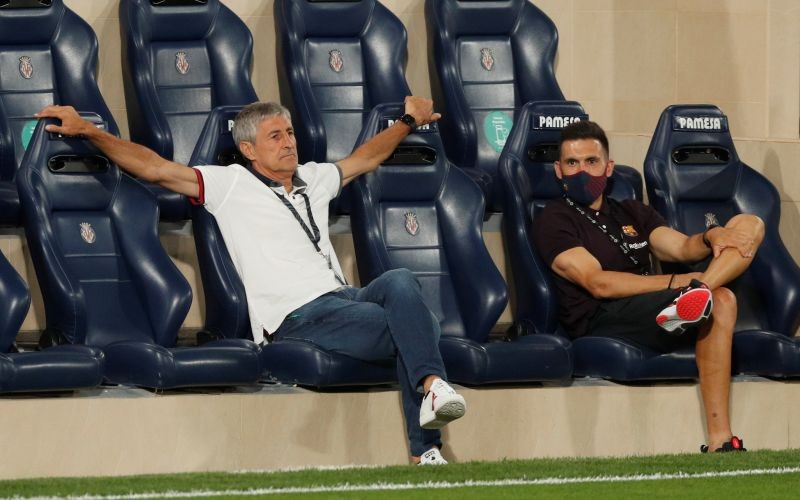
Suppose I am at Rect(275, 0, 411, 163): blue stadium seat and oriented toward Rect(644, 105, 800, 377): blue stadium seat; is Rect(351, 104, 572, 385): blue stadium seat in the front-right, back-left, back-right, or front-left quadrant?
front-right

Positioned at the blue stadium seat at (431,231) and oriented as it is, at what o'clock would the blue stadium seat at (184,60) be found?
the blue stadium seat at (184,60) is roughly at 6 o'clock from the blue stadium seat at (431,231).

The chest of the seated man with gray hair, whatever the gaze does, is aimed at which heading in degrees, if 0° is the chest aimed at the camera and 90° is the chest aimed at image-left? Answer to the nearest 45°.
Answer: approximately 315°

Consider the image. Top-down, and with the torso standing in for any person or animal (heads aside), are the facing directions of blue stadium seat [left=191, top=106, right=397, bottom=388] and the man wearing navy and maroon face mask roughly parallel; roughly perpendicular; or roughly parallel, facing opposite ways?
roughly parallel

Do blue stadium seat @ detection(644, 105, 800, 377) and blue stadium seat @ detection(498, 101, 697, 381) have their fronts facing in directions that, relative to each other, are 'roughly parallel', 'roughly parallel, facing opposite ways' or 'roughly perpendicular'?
roughly parallel

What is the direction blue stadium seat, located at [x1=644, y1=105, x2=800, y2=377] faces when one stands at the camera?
facing the viewer and to the right of the viewer

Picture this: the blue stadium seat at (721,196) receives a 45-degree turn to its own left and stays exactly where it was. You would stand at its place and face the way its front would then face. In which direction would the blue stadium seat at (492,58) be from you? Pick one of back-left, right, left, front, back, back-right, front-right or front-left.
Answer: back-left

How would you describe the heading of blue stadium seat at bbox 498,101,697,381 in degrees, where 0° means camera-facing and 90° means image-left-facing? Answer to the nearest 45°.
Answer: approximately 315°

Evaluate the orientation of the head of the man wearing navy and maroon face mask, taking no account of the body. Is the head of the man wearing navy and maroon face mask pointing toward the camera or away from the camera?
toward the camera

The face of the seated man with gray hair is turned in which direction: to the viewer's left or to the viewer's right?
to the viewer's right

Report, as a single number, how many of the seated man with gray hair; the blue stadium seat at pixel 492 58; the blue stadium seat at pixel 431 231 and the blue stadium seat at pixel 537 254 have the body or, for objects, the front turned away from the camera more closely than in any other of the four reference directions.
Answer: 0

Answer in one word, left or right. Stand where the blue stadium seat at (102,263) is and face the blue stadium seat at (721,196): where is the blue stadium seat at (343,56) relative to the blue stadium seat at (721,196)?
left

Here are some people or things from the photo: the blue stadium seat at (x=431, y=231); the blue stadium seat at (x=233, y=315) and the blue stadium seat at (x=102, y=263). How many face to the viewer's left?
0

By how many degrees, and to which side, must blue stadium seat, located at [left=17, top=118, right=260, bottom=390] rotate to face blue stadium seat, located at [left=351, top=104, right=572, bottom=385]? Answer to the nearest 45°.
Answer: approximately 45° to its left

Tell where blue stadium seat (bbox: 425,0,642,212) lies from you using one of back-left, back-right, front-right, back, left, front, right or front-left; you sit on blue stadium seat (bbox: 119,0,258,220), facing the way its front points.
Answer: front-left

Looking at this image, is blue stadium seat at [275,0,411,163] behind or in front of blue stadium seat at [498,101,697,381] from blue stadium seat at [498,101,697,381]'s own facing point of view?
behind

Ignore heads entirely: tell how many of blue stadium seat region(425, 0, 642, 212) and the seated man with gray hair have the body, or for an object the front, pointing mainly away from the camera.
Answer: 0
